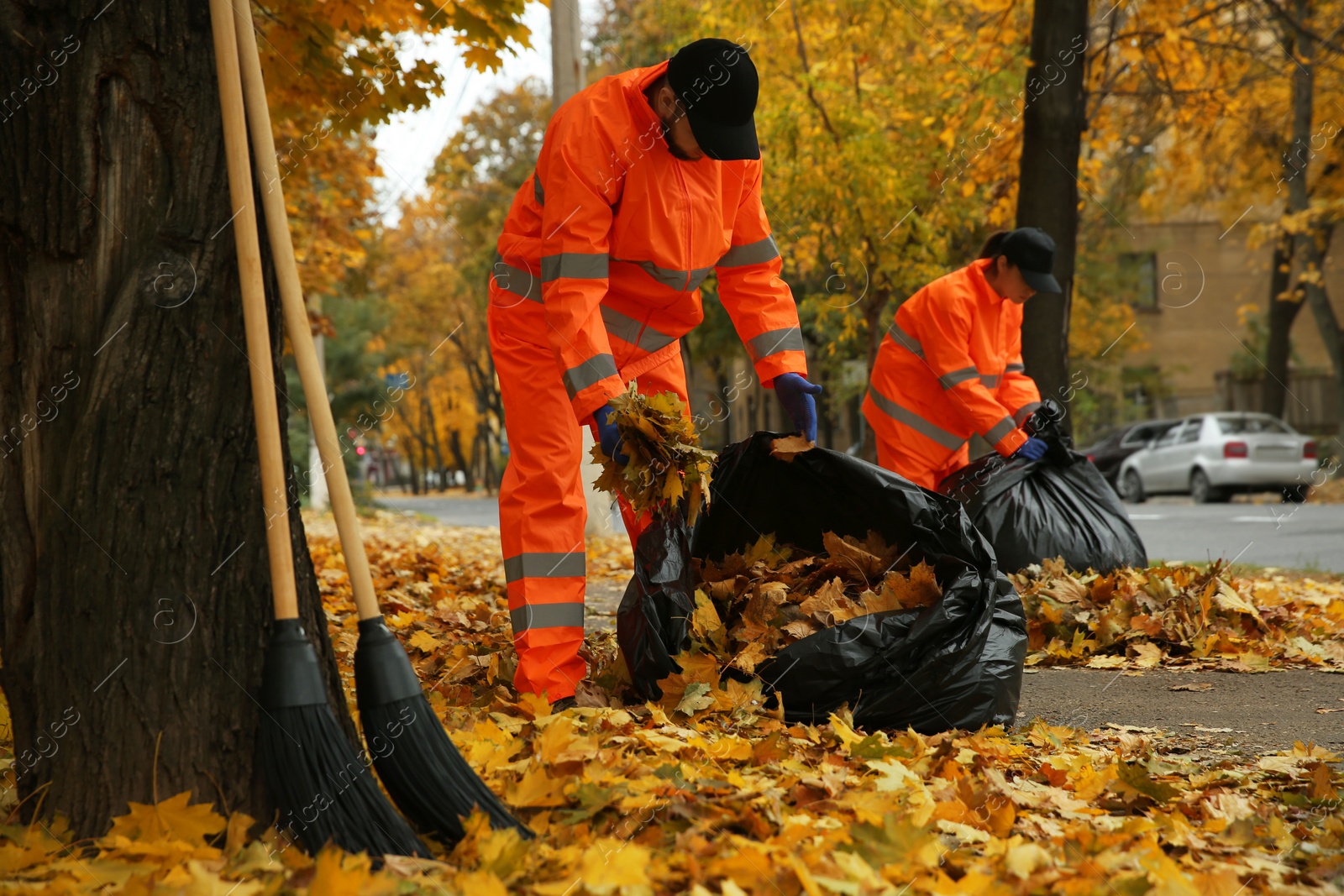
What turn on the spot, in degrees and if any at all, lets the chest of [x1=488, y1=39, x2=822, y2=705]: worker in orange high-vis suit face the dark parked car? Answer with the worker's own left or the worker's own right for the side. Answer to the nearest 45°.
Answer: approximately 90° to the worker's own left

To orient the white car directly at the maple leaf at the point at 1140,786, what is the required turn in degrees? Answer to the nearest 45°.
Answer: approximately 135° to its left

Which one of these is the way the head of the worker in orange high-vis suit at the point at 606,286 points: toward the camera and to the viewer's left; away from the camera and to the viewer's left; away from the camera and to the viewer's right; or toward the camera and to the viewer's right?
toward the camera and to the viewer's right

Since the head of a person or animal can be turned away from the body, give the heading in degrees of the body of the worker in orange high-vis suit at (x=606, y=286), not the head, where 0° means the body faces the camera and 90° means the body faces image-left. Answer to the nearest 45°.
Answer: approximately 315°

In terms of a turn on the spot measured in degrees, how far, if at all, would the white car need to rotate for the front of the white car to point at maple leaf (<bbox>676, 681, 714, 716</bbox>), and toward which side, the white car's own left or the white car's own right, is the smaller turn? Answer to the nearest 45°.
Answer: approximately 135° to the white car's own left

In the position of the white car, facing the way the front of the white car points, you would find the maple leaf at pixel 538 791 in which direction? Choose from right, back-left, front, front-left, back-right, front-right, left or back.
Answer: back-left

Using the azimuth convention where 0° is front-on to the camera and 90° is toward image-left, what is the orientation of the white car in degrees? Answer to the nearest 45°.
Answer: approximately 135°

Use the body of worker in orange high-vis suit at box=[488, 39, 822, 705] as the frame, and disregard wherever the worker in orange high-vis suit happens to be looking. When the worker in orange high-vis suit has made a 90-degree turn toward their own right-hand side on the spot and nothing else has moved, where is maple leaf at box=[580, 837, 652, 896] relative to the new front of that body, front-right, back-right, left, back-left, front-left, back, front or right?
front-left

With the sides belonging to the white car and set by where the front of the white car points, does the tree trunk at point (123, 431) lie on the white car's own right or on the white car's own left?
on the white car's own left

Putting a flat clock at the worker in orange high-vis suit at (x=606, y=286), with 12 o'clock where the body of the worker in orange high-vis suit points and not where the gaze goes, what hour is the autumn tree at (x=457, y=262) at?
The autumn tree is roughly at 7 o'clock from the worker in orange high-vis suit.

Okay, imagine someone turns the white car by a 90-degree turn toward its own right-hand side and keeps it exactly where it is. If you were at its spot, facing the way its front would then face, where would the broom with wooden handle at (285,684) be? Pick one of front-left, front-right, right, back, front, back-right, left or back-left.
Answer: back-right

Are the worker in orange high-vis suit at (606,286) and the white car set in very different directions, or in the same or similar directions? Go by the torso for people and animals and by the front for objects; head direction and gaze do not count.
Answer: very different directions

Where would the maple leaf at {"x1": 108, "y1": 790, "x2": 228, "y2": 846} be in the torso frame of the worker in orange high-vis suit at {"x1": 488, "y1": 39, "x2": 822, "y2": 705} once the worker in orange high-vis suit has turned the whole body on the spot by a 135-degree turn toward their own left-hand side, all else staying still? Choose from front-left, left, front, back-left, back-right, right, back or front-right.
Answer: back-left
